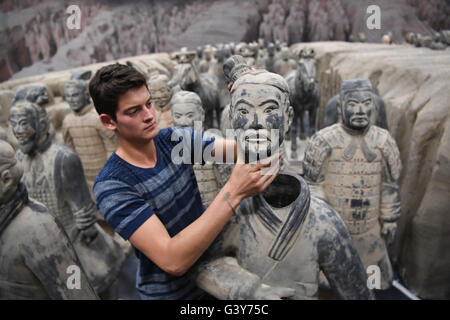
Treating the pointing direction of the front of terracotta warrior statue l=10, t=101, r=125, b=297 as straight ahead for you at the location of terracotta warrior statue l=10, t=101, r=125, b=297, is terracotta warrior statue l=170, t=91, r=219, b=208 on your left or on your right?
on your left

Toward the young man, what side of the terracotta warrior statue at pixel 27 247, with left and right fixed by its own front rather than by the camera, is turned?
left

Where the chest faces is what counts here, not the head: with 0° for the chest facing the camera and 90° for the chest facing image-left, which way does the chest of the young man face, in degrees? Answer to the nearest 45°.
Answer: approximately 315°

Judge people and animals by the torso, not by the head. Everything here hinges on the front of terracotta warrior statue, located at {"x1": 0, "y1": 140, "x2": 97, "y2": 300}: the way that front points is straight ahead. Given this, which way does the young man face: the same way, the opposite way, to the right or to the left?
to the left

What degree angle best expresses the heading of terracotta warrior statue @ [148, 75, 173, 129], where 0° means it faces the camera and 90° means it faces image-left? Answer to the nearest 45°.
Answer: approximately 0°

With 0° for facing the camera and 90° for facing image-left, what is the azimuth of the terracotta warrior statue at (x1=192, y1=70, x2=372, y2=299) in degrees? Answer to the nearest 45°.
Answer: approximately 0°

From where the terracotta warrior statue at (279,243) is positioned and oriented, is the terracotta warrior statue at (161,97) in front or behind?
behind

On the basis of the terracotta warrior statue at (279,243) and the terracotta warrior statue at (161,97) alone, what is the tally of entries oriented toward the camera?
2
